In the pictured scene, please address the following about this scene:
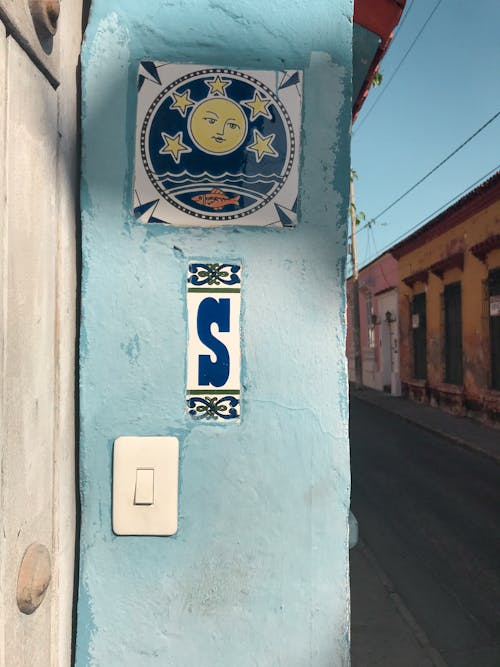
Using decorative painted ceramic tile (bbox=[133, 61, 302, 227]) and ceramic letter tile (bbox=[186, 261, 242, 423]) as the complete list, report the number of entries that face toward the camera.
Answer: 2

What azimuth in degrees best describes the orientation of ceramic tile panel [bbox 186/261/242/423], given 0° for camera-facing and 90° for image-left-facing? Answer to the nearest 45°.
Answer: approximately 0°

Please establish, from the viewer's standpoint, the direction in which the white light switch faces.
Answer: facing the viewer

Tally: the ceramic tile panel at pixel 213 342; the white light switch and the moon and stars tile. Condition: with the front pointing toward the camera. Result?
3

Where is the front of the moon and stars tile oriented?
toward the camera

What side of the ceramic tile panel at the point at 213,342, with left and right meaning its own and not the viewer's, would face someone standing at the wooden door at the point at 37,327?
right

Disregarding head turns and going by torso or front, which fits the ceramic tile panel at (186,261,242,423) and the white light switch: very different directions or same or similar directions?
same or similar directions
